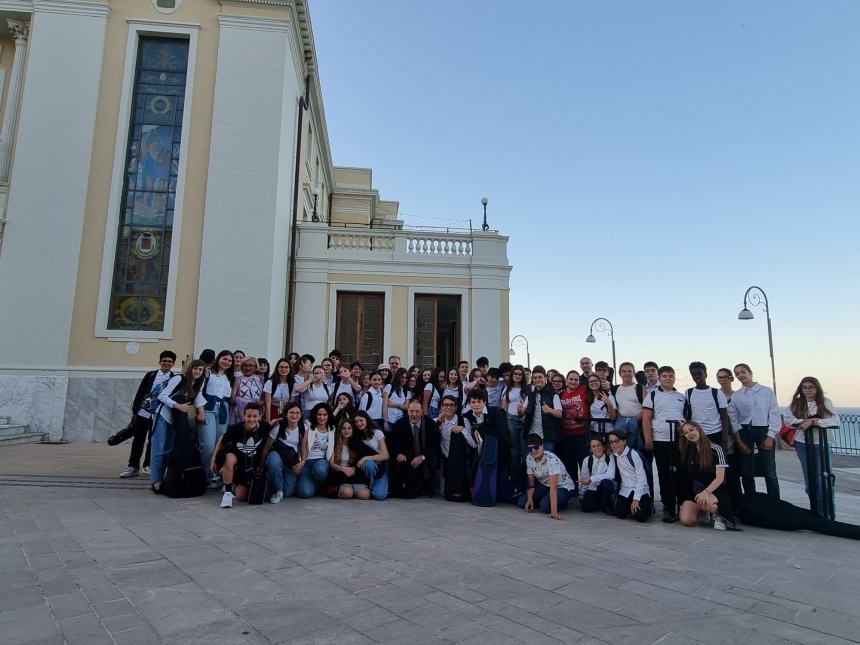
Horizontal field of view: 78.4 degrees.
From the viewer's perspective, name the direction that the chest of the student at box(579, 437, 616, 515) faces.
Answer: toward the camera

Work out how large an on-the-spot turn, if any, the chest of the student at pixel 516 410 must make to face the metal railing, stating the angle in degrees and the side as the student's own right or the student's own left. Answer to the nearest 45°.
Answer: approximately 135° to the student's own left

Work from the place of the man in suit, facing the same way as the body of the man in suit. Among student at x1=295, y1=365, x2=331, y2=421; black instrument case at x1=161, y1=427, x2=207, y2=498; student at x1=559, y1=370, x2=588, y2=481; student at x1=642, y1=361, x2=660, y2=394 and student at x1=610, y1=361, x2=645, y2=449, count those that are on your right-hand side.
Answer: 2

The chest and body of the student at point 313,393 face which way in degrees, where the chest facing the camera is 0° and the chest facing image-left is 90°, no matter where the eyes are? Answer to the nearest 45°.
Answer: approximately 0°

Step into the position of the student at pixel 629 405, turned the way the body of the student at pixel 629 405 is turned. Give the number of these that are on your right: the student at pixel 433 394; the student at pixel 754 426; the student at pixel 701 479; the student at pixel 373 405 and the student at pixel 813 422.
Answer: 2

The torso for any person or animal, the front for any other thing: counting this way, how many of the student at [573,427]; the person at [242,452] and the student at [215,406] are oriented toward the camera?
3

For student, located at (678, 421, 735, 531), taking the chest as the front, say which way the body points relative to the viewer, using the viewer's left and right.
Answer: facing the viewer and to the left of the viewer

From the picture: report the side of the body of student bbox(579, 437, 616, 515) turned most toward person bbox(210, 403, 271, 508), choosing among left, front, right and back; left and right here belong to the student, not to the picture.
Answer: right

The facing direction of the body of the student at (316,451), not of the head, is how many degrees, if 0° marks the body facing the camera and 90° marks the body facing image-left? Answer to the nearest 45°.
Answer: approximately 0°

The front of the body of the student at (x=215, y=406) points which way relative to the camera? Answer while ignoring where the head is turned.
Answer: toward the camera

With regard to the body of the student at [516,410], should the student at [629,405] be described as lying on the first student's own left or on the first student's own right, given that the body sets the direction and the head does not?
on the first student's own left
